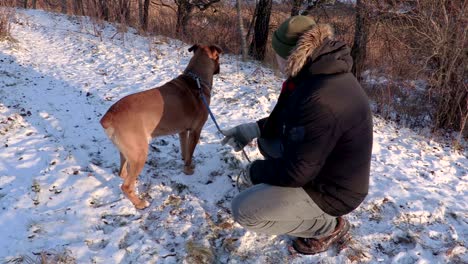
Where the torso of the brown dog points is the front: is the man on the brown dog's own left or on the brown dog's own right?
on the brown dog's own right

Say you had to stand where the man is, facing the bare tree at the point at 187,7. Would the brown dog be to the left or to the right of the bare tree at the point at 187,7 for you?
left

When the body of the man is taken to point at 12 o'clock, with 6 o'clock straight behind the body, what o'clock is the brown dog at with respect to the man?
The brown dog is roughly at 1 o'clock from the man.

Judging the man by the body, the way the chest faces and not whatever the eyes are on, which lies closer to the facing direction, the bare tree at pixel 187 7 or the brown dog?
the brown dog

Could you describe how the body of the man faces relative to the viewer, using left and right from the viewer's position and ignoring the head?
facing to the left of the viewer

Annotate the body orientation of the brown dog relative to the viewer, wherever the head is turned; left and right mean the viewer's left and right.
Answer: facing away from the viewer and to the right of the viewer

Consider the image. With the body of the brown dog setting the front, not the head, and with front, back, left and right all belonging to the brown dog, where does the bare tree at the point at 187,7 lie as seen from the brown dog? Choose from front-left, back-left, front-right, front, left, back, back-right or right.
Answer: front-left

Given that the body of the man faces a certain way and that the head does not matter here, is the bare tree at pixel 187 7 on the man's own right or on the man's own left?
on the man's own right

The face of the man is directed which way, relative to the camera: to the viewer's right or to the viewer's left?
to the viewer's left

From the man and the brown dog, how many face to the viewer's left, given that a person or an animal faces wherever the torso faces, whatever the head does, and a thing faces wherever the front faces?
1
